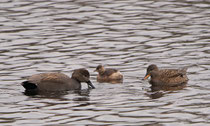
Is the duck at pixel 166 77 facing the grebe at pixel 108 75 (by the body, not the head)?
yes

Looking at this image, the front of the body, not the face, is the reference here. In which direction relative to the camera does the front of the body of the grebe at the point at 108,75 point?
to the viewer's left

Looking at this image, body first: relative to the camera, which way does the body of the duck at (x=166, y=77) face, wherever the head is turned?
to the viewer's left

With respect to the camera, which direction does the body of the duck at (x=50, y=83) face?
to the viewer's right

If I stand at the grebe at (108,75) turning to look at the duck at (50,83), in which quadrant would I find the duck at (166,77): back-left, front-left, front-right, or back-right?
back-left

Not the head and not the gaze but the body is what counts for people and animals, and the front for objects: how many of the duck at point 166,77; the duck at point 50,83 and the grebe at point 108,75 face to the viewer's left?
2

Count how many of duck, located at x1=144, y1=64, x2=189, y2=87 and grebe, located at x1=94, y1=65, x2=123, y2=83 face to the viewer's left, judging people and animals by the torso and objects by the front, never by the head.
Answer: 2

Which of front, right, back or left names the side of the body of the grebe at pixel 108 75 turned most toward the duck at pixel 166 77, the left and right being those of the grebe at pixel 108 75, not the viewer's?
back

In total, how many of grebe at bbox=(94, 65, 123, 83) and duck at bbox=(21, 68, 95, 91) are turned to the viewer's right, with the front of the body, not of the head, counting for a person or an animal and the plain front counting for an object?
1

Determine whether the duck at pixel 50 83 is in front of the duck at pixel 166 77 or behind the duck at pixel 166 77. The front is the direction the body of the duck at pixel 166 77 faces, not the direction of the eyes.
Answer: in front

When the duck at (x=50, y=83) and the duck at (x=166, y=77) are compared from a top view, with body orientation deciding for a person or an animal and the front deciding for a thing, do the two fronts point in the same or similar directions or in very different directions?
very different directions

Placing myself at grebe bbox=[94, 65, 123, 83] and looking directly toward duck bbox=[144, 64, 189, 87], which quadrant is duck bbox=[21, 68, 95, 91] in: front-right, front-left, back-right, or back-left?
back-right
